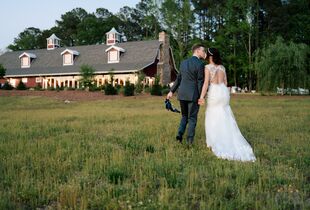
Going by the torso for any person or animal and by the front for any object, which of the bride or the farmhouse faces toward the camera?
the farmhouse

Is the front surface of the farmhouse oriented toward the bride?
yes

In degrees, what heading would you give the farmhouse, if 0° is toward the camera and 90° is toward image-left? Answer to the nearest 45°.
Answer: approximately 0°

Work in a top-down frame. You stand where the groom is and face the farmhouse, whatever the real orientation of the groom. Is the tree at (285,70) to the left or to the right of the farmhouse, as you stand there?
right

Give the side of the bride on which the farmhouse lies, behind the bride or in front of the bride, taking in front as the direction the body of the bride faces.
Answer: in front

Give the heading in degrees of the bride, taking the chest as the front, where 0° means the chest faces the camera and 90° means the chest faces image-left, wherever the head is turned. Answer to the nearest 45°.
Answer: approximately 135°

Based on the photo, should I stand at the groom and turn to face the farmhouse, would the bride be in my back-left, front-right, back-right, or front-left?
back-right

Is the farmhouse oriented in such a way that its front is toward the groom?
yes

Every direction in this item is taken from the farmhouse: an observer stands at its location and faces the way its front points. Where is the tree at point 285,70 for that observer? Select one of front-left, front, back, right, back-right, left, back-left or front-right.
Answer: front-left

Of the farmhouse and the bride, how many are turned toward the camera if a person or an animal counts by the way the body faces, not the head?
1

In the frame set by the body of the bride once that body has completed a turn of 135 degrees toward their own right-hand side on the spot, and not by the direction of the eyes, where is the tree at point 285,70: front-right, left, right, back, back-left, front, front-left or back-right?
left

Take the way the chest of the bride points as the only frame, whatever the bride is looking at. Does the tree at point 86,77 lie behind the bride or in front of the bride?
in front

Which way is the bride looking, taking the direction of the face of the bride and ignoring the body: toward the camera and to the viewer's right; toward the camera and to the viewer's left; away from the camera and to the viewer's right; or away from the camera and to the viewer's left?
away from the camera and to the viewer's left

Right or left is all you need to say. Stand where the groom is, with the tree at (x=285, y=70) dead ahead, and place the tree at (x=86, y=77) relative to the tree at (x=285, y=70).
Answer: left
